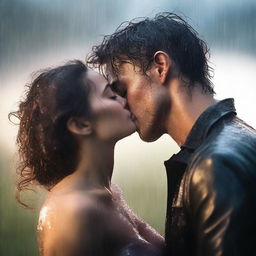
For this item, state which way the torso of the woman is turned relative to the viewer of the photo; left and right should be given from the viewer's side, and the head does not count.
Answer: facing to the right of the viewer

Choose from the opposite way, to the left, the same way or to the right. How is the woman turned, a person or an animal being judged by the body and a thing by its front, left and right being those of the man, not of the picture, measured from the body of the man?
the opposite way

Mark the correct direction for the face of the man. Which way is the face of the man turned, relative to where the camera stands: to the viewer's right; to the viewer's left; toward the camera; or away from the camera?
to the viewer's left

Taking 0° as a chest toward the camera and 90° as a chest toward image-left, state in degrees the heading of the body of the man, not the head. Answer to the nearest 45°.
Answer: approximately 90°

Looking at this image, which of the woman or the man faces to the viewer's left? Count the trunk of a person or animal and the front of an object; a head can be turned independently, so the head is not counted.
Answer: the man

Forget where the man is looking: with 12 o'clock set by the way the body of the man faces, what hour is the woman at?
The woman is roughly at 1 o'clock from the man.

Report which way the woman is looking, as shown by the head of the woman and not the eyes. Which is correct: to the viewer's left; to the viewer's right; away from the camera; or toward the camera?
to the viewer's right

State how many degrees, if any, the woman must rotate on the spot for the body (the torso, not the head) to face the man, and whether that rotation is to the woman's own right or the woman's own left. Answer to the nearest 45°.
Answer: approximately 45° to the woman's own right

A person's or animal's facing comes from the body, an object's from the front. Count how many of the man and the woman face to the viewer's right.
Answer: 1
